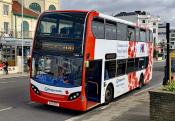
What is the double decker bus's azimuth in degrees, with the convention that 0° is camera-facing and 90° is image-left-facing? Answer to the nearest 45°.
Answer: approximately 45°

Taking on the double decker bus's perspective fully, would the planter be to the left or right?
on its left
